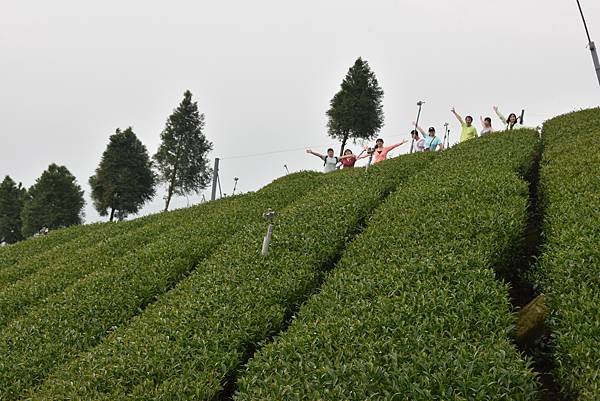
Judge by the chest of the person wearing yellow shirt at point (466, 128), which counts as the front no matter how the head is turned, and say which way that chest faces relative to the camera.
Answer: toward the camera

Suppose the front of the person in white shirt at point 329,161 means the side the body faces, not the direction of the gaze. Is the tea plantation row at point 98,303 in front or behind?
in front

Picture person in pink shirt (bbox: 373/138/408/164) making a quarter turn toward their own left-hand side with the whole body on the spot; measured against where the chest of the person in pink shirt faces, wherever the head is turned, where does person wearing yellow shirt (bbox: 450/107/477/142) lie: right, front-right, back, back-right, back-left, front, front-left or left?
front

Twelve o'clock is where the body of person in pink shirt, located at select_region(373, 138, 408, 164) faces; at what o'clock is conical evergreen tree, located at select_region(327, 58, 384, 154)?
The conical evergreen tree is roughly at 6 o'clock from the person in pink shirt.

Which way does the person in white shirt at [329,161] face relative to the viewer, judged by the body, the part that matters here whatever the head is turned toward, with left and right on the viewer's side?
facing the viewer

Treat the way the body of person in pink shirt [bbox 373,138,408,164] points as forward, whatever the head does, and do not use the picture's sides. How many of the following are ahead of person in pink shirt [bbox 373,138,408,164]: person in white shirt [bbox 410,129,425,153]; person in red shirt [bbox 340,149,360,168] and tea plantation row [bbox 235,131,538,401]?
1

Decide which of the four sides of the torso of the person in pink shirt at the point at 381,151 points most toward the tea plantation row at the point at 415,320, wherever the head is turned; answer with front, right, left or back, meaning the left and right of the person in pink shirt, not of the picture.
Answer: front

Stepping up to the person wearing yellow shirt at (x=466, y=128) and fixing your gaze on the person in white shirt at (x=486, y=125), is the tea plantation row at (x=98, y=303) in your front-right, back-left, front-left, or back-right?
back-right

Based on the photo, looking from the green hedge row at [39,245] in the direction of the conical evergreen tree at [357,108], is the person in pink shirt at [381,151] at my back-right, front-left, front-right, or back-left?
front-right

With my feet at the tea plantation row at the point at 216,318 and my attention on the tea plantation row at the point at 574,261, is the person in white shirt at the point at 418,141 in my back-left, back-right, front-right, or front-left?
front-left

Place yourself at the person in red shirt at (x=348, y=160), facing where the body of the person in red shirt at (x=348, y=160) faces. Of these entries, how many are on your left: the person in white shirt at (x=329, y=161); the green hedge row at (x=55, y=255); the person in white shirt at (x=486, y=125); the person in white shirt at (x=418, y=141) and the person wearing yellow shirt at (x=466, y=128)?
3

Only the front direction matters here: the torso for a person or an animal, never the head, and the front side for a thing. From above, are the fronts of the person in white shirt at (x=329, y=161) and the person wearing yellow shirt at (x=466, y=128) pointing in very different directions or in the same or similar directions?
same or similar directions

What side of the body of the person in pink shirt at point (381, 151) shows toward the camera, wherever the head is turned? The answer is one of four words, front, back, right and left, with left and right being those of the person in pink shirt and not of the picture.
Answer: front

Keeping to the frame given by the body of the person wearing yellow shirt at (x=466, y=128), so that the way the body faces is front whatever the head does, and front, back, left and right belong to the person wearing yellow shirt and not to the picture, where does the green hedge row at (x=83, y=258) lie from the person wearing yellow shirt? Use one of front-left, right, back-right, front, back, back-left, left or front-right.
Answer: front-right
